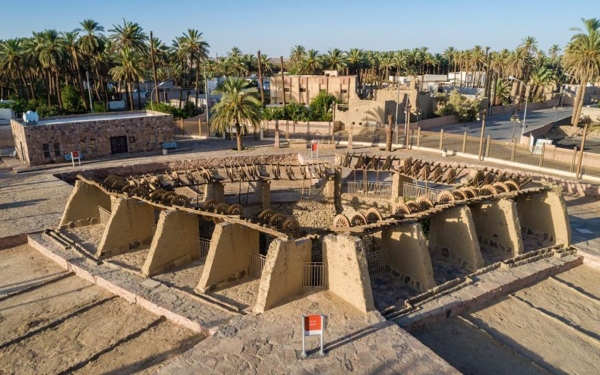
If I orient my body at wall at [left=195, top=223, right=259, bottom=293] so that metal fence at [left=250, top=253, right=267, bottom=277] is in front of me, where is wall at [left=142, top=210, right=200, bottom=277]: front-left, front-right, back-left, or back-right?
back-left

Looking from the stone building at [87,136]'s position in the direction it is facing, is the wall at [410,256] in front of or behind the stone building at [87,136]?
in front

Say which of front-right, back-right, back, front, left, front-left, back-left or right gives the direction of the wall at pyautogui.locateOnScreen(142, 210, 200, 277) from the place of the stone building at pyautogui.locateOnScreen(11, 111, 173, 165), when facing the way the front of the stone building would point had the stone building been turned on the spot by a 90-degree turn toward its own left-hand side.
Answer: back-right

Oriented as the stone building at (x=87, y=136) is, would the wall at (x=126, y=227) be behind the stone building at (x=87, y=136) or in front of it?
in front

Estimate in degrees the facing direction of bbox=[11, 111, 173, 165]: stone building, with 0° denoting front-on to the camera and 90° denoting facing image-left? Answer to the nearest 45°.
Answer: approximately 315°

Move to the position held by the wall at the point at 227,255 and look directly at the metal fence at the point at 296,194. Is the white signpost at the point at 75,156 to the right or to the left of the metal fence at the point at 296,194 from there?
left

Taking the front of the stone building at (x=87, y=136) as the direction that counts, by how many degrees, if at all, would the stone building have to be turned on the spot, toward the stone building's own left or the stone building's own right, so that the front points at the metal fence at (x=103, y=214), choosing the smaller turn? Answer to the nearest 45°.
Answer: approximately 45° to the stone building's own right

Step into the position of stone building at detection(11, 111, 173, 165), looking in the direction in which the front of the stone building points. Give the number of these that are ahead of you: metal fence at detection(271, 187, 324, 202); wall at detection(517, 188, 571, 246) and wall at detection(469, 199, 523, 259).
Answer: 3
